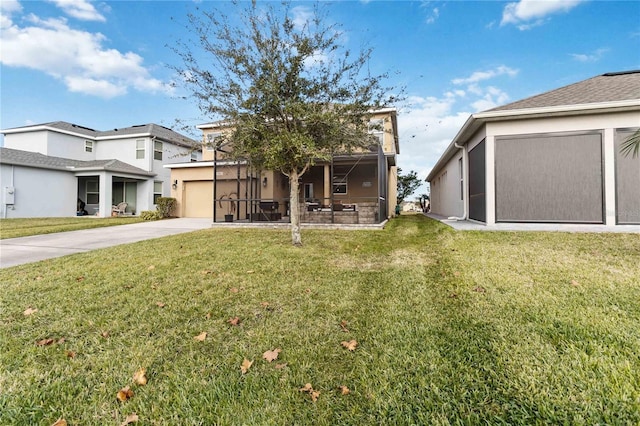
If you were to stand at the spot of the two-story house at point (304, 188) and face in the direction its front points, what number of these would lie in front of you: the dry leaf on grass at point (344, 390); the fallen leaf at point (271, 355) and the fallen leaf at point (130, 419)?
3

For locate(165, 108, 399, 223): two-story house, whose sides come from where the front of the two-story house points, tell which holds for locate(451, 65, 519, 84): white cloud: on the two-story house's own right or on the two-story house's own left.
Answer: on the two-story house's own left

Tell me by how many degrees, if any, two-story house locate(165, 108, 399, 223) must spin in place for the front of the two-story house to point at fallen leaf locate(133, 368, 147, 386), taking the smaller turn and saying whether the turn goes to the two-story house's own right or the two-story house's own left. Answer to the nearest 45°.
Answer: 0° — it already faces it

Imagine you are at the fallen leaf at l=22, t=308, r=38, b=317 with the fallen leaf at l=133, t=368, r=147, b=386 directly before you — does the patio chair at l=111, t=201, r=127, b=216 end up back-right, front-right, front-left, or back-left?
back-left

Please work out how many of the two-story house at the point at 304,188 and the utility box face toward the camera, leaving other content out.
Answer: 2

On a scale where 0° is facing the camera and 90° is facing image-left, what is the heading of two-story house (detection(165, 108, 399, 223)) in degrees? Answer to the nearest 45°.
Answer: approximately 0°

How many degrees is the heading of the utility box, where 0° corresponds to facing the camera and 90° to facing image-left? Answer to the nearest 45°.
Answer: approximately 0°
